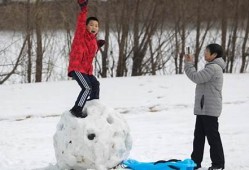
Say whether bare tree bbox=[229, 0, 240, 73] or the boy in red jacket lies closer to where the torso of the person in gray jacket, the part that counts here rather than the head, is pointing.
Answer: the boy in red jacket

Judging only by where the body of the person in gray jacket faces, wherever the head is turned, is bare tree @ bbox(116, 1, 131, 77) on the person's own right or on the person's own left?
on the person's own right

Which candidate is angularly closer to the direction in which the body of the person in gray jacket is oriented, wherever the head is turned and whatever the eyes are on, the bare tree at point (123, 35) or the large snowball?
the large snowball

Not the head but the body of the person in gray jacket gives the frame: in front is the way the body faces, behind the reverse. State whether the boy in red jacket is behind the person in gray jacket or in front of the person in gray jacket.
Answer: in front

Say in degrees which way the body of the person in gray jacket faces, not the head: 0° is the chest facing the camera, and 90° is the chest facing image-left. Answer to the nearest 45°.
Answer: approximately 90°

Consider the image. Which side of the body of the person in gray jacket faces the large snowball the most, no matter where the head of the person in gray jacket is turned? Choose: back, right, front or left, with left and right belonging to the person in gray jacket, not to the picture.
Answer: front

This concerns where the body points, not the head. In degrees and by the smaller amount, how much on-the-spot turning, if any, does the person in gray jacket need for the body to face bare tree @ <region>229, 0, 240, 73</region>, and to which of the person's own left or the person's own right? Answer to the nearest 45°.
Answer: approximately 90° to the person's own right

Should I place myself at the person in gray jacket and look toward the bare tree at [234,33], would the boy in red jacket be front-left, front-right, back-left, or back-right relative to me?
back-left
